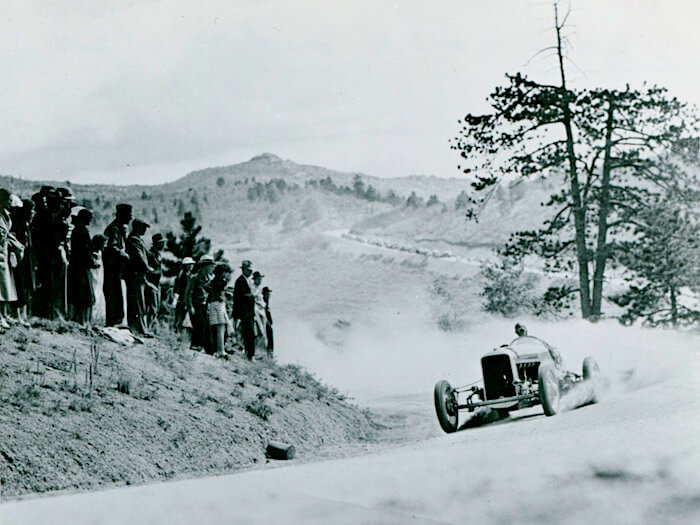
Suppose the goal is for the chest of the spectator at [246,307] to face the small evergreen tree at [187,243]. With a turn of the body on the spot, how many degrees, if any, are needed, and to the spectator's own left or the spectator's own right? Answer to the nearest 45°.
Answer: approximately 135° to the spectator's own left

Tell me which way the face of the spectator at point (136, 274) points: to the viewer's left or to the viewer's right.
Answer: to the viewer's right

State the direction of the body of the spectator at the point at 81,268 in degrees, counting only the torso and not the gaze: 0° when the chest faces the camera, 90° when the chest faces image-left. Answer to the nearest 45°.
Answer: approximately 270°

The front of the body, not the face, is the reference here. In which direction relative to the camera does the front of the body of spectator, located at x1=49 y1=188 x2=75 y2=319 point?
to the viewer's right

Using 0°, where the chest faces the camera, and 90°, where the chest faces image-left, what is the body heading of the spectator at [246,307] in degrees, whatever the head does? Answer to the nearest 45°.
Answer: approximately 315°

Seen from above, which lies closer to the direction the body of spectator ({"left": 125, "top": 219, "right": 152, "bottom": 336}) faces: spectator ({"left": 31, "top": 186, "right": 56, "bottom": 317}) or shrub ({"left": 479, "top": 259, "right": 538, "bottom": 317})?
the shrub

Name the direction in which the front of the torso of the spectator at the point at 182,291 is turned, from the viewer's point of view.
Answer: to the viewer's right

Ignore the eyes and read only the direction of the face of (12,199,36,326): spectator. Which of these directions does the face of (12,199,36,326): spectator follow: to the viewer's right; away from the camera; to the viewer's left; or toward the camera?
to the viewer's right

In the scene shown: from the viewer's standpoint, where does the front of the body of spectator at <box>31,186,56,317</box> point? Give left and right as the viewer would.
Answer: facing to the right of the viewer

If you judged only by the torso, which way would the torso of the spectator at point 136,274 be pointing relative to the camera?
to the viewer's right

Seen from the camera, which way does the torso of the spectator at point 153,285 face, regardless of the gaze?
to the viewer's right

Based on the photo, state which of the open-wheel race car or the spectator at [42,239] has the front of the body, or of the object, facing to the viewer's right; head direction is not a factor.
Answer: the spectator
